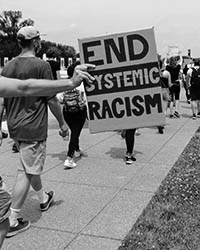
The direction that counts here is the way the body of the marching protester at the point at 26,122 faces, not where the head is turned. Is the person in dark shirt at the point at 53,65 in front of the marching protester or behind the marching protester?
in front

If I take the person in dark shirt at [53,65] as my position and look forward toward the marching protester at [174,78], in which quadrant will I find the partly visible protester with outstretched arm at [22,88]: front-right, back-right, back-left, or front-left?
back-right

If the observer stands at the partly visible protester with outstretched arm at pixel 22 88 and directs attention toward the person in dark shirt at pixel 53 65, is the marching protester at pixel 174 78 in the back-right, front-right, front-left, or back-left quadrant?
front-right

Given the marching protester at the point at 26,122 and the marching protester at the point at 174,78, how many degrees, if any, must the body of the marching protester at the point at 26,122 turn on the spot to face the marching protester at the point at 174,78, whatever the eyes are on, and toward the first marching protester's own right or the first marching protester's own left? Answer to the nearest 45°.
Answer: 0° — they already face them

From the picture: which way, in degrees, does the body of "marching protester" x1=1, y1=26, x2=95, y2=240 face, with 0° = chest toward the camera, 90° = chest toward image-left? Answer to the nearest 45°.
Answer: approximately 225°
